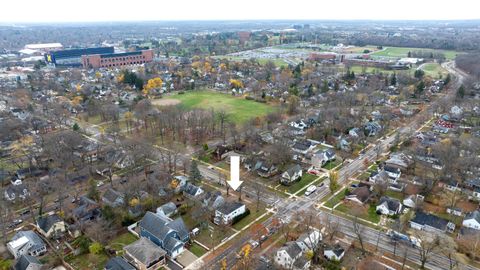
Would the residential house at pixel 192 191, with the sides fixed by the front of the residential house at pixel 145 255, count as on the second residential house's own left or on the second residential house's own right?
on the second residential house's own left

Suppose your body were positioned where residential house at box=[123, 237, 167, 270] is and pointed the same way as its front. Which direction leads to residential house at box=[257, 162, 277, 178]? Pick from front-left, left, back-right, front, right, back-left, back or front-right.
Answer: left

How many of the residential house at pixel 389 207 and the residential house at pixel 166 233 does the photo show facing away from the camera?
0

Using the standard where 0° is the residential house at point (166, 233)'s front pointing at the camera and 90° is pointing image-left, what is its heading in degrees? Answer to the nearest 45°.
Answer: approximately 315°

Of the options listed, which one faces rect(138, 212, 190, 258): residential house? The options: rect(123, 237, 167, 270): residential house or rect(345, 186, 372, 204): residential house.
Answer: rect(345, 186, 372, 204): residential house

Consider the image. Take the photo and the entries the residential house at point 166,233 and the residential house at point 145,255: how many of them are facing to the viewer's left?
0

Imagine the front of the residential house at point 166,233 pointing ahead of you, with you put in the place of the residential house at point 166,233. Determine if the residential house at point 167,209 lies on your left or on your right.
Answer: on your left

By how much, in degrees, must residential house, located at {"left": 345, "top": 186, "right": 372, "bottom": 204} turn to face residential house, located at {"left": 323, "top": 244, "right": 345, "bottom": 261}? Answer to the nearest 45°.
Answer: approximately 45° to its left

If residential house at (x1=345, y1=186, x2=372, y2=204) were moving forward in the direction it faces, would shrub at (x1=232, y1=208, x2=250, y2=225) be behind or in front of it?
in front

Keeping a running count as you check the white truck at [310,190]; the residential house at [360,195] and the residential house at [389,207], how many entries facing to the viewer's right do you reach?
0

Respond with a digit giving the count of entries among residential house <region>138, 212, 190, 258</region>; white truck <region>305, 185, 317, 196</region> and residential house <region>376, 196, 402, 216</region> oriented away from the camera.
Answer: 0

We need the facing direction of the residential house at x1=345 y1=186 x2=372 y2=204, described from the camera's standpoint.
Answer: facing the viewer and to the left of the viewer

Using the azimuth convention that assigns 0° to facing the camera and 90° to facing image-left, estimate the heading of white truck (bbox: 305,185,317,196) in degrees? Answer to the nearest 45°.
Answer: approximately 45°

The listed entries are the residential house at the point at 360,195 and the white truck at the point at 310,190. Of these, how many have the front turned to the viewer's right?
0

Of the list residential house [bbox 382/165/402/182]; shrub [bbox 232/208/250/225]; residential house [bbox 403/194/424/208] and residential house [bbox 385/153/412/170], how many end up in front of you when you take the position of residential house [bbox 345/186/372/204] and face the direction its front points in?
1
